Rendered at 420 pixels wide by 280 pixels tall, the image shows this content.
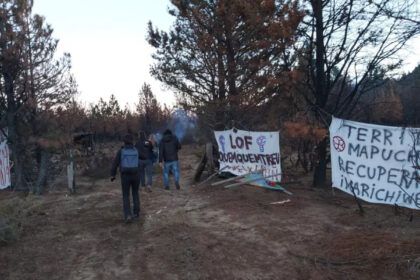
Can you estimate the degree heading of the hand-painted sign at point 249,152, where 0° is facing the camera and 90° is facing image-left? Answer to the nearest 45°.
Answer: approximately 0°

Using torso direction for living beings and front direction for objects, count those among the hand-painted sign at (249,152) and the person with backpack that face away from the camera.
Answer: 1

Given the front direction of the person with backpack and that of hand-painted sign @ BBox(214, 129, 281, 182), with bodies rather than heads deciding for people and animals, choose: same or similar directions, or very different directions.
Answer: very different directions

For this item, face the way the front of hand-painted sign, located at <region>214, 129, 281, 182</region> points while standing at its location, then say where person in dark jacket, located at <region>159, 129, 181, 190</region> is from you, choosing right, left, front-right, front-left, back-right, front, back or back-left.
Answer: right

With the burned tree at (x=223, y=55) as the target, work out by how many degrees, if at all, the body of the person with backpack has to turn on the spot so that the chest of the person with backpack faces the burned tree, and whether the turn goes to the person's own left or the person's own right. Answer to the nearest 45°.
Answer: approximately 45° to the person's own right

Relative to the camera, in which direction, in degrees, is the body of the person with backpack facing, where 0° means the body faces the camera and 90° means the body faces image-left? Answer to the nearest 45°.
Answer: approximately 180°

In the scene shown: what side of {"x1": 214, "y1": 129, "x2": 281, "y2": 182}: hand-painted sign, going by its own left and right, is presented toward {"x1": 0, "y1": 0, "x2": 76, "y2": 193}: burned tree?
right

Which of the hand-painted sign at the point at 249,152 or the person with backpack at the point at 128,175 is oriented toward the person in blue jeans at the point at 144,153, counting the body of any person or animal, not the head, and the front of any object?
the person with backpack

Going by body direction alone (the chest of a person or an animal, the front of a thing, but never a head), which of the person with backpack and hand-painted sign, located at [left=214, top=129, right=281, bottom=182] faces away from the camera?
the person with backpack

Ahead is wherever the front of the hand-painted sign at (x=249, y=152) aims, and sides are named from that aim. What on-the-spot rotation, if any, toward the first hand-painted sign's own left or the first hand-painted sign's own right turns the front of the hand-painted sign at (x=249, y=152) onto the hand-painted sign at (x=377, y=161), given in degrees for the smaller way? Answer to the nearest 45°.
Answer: approximately 45° to the first hand-painted sign's own left

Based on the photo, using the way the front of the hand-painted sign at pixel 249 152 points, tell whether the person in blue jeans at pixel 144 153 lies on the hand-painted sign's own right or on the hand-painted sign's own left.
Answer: on the hand-painted sign's own right
